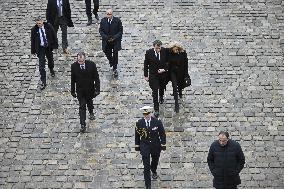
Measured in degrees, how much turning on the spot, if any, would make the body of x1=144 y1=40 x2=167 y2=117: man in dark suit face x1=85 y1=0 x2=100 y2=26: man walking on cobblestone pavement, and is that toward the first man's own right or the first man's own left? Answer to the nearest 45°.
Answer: approximately 135° to the first man's own right

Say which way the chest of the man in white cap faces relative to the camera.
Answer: toward the camera

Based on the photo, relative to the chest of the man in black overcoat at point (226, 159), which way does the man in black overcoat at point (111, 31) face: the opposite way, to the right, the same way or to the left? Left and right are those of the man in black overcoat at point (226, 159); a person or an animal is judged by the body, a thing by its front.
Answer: the same way

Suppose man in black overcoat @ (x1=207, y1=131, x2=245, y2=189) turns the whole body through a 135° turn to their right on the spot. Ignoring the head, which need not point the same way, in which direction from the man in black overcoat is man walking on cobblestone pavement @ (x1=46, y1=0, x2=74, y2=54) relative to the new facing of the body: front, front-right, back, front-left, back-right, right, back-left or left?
front

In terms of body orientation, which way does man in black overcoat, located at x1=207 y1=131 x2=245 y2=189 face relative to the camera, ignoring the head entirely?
toward the camera

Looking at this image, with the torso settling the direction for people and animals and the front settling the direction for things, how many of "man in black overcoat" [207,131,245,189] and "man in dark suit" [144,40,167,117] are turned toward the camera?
2

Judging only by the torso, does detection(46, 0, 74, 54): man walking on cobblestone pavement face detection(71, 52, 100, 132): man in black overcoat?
yes

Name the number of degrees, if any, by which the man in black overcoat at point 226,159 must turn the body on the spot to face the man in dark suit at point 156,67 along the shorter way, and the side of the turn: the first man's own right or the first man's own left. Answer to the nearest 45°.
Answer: approximately 135° to the first man's own right

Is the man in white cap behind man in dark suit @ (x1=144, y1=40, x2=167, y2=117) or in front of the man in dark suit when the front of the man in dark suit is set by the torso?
in front

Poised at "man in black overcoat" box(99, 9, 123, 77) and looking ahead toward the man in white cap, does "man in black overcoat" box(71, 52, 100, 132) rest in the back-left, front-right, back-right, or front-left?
front-right

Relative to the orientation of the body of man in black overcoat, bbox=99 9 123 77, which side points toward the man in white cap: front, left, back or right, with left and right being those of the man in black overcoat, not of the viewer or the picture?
front

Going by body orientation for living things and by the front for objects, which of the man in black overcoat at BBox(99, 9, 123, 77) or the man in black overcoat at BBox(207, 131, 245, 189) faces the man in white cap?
the man in black overcoat at BBox(99, 9, 123, 77)

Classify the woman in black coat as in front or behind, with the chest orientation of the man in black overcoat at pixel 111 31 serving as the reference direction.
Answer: in front

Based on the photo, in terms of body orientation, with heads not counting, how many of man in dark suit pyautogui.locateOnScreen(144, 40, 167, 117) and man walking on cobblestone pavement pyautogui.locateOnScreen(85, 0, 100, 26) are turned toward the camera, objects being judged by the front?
2

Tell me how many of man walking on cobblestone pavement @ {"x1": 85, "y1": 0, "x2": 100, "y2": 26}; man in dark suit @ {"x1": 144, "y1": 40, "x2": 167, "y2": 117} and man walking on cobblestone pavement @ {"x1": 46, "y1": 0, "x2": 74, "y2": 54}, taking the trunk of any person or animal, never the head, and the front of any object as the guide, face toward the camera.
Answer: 3

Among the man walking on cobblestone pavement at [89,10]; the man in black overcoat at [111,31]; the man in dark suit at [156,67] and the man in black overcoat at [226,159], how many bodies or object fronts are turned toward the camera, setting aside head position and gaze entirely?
4

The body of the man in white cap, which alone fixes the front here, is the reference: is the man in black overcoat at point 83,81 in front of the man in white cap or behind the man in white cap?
behind

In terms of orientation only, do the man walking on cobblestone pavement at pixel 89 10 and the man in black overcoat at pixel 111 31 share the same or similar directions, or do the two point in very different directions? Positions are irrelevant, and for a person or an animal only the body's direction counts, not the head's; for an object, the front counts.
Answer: same or similar directions
